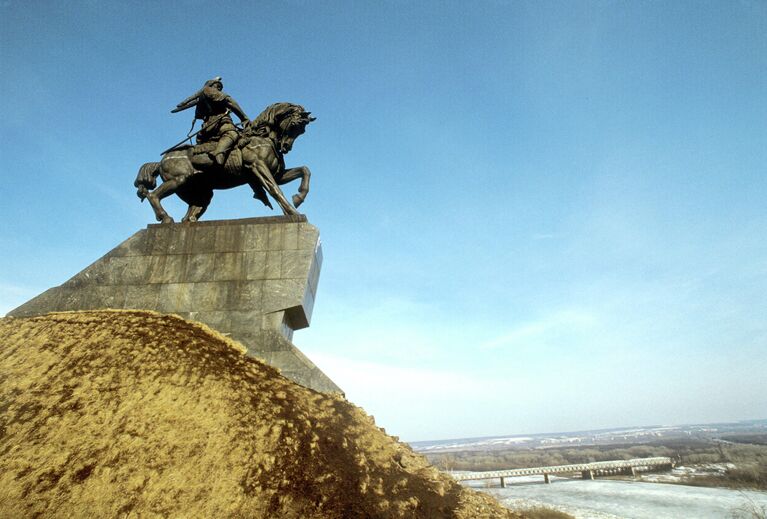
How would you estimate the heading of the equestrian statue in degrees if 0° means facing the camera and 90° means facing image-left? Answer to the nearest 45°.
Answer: approximately 270°
